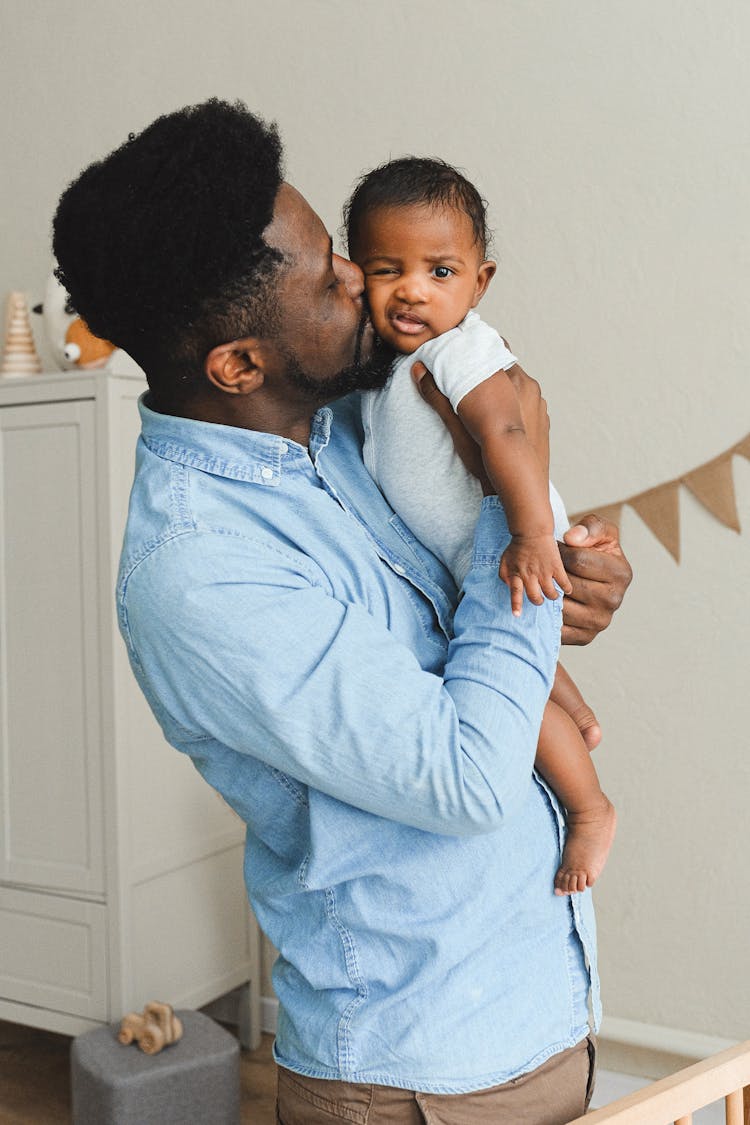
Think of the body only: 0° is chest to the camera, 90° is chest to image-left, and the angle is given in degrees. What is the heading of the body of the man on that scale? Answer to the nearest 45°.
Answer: approximately 270°

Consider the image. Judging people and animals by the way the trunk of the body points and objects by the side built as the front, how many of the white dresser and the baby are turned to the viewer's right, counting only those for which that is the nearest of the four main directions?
0

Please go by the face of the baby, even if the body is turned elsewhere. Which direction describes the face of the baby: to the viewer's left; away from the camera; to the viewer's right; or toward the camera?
toward the camera

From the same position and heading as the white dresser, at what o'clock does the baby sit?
The baby is roughly at 10 o'clock from the white dresser.

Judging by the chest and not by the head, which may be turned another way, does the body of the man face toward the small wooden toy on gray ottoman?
no

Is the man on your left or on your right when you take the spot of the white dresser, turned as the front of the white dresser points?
on your left

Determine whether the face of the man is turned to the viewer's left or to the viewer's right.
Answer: to the viewer's right

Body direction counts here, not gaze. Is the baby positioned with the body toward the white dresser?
no

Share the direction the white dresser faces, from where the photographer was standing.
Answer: facing the viewer and to the left of the viewer
